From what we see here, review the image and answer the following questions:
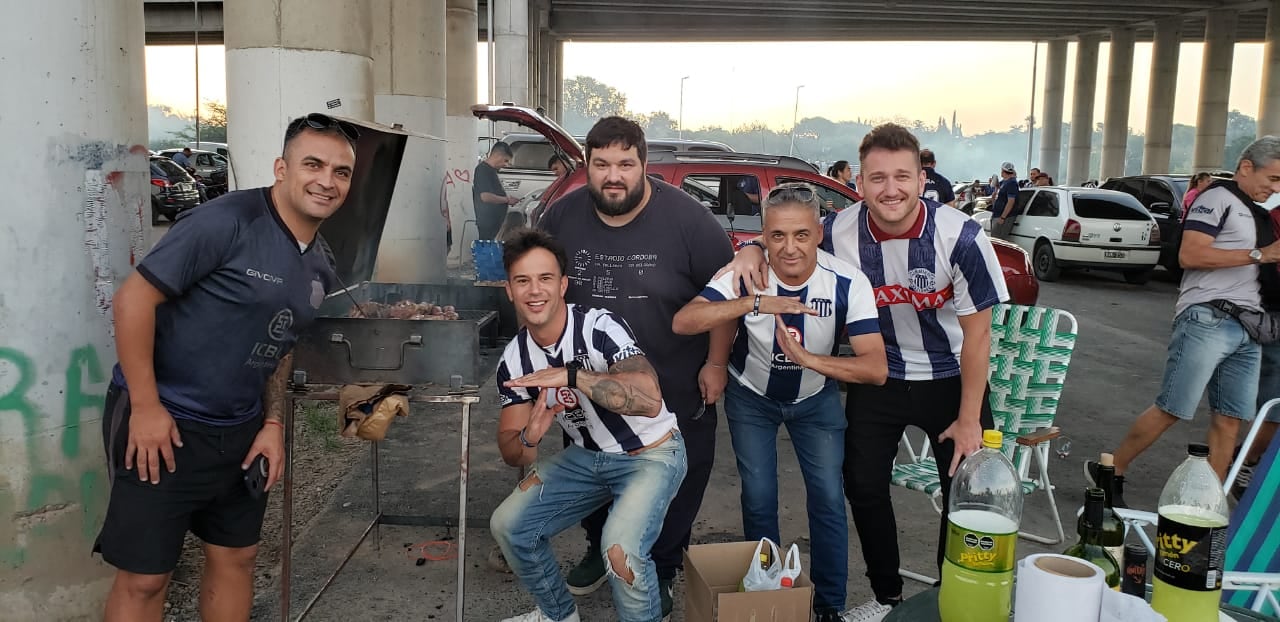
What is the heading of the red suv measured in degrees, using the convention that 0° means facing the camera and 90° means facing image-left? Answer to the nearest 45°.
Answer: approximately 270°

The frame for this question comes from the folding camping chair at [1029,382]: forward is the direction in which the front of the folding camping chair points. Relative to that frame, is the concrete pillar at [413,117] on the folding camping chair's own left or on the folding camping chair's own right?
on the folding camping chair's own right

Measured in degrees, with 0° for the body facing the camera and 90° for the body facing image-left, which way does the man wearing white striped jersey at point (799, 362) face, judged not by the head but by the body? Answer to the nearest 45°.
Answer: approximately 0°

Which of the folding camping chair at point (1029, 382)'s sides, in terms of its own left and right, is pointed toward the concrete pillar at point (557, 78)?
right

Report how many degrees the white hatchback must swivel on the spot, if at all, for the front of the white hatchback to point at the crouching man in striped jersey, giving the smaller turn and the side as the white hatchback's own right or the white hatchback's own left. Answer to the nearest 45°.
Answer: approximately 135° to the white hatchback's own left

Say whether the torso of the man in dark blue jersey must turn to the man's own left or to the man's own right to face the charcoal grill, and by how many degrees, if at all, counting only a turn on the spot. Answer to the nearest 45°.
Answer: approximately 90° to the man's own left

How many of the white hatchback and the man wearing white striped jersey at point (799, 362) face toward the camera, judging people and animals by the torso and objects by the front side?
1
